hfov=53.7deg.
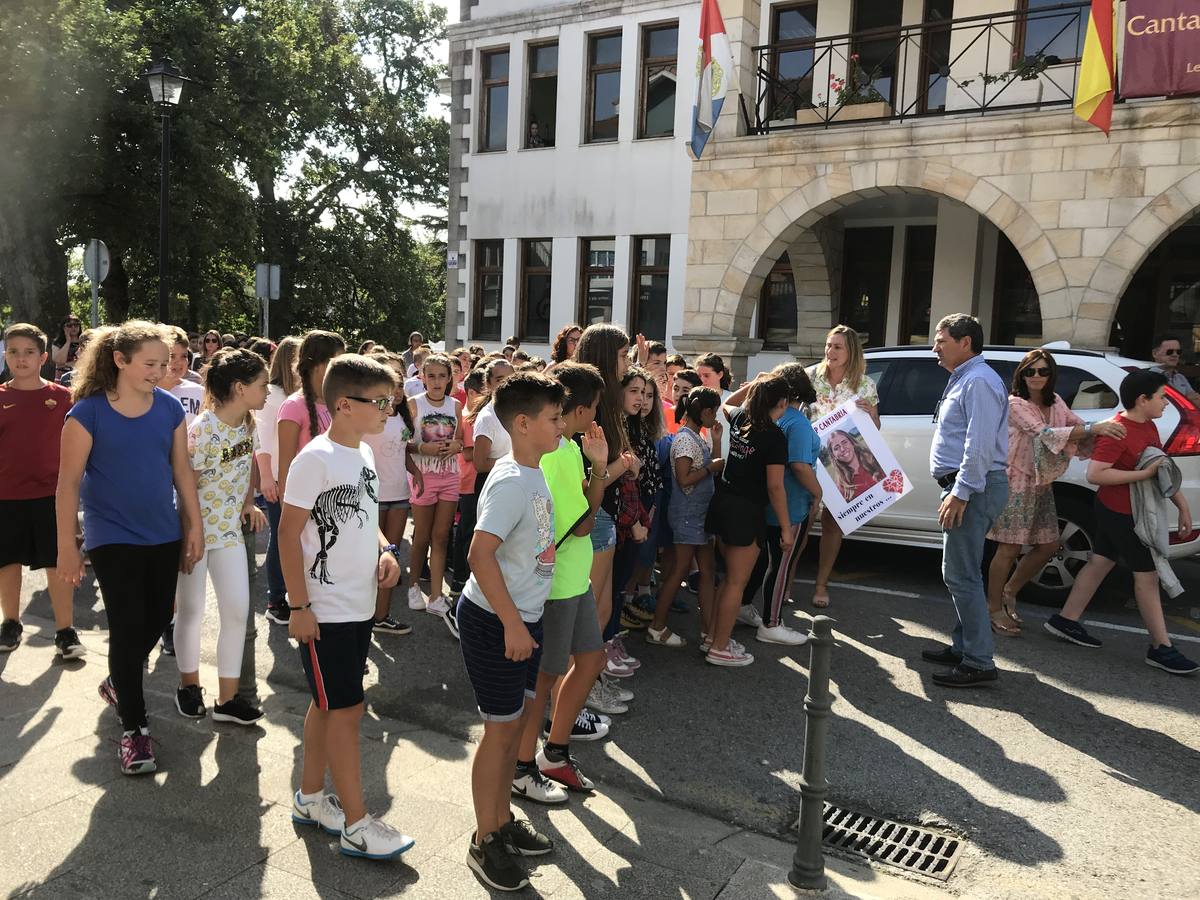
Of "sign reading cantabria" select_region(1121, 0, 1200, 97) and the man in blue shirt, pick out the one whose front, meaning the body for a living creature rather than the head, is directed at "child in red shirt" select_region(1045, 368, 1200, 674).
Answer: the sign reading cantabria

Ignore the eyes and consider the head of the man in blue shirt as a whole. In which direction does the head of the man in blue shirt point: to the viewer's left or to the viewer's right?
to the viewer's left

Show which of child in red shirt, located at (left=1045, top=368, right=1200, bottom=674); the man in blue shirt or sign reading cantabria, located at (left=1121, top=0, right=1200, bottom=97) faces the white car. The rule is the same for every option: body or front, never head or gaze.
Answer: the sign reading cantabria

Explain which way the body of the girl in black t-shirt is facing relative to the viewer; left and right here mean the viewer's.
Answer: facing away from the viewer and to the right of the viewer

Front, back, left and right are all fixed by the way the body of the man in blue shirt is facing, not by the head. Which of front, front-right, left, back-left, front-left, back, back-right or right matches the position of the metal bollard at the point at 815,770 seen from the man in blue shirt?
left

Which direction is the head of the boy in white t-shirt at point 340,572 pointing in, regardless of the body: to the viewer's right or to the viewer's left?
to the viewer's right

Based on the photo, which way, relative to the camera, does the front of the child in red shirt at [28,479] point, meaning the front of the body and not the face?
toward the camera

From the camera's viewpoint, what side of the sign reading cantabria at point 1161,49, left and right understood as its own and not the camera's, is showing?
front

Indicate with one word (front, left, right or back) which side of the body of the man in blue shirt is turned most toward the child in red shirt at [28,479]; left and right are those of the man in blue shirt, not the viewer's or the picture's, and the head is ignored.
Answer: front

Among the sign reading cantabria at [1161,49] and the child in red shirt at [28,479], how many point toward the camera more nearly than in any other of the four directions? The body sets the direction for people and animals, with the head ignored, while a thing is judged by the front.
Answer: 2

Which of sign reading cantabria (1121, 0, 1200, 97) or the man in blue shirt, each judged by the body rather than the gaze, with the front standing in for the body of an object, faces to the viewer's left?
the man in blue shirt

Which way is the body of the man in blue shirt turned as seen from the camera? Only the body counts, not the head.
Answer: to the viewer's left

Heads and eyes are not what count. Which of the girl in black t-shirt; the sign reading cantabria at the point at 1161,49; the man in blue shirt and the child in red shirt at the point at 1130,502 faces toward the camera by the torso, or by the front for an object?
the sign reading cantabria

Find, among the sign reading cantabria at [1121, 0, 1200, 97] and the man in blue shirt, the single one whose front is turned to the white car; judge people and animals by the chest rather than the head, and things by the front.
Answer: the sign reading cantabria
